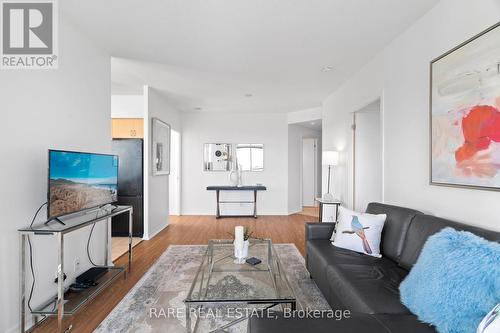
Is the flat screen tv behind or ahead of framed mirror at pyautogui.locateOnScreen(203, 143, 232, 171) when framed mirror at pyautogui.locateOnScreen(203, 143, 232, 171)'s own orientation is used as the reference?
ahead

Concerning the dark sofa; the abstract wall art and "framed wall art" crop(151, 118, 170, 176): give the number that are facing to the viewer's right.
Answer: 1

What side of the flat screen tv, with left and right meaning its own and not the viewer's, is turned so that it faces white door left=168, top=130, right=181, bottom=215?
left

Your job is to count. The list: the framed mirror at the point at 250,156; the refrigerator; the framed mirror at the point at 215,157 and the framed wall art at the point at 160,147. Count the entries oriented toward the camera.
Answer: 3

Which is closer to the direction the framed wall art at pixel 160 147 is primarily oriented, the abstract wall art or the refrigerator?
the abstract wall art

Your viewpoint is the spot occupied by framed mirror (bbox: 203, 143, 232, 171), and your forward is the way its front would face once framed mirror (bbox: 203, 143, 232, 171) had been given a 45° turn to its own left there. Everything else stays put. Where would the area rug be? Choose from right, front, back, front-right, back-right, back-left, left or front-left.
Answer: front-right

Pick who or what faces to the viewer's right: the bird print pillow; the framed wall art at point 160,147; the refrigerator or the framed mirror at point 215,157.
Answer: the framed wall art at point 160,147

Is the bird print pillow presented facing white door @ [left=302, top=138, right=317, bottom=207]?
no

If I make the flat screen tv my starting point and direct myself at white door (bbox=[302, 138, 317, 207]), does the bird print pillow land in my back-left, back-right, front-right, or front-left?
front-right

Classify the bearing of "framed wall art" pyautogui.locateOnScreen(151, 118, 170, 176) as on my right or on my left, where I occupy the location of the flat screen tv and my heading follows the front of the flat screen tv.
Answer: on my left

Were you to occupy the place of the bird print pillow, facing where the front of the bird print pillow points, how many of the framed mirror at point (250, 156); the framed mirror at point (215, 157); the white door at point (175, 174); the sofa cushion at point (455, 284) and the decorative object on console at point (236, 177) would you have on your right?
4

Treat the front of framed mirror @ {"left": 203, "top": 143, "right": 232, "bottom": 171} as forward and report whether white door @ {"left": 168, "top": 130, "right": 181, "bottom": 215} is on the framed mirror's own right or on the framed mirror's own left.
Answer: on the framed mirror's own right

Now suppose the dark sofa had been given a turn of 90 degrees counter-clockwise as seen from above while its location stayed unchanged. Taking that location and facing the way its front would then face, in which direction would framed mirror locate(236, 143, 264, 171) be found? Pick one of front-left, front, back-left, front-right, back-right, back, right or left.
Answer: back

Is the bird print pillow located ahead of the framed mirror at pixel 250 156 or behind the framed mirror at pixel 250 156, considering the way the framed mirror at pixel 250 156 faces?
ahead

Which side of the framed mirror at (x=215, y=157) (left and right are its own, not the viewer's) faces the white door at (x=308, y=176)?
left

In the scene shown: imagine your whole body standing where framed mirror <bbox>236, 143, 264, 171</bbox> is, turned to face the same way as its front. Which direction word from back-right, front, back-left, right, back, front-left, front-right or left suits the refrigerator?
front-right

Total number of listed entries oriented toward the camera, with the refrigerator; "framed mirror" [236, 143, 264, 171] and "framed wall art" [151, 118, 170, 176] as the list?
2

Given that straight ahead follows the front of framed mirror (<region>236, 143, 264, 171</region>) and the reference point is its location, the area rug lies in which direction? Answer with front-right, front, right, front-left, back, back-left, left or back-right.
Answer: front

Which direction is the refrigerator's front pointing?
toward the camera

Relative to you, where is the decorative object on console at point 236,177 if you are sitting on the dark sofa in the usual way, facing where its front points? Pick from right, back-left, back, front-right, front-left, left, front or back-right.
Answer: right

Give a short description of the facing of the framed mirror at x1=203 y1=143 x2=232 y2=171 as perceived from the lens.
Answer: facing the viewer

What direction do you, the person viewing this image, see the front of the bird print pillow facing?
facing the viewer and to the left of the viewer
